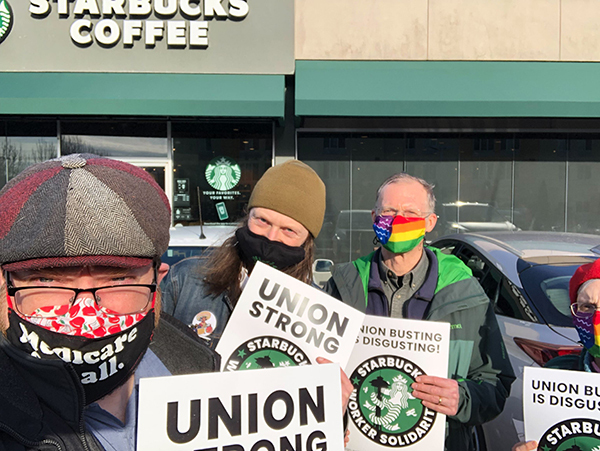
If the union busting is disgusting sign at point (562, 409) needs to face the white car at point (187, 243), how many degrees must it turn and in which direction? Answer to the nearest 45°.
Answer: approximately 135° to its right

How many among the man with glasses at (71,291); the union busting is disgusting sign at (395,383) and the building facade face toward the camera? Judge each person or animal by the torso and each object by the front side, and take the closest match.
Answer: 3

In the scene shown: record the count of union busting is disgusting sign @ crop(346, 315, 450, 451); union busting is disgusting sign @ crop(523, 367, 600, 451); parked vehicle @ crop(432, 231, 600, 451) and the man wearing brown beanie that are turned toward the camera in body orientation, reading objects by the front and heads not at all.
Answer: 3

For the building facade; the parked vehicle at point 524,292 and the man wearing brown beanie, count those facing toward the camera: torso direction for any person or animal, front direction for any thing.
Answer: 2

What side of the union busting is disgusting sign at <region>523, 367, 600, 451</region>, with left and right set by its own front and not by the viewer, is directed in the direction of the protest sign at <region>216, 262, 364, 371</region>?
right

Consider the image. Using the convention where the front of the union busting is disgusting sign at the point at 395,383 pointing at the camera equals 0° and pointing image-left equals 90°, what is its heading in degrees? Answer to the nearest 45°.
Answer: approximately 0°

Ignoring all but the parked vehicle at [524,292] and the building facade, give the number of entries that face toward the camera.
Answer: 1

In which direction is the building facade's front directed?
toward the camera

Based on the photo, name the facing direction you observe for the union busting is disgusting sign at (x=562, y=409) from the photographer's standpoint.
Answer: facing the viewer

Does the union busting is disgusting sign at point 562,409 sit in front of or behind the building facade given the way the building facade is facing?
in front

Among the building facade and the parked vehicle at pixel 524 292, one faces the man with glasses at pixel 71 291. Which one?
the building facade
